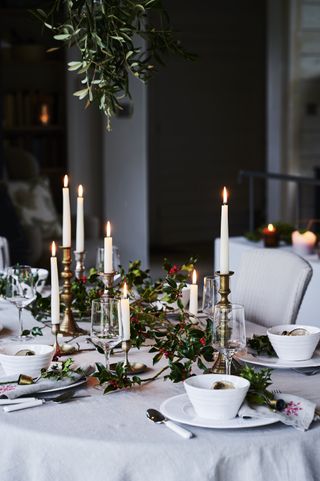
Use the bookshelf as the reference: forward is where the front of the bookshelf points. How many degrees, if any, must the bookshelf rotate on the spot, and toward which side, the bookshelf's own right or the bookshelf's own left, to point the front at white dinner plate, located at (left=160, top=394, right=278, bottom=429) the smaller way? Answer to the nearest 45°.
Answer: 0° — it already faces it

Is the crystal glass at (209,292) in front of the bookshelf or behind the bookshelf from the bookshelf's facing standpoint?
in front

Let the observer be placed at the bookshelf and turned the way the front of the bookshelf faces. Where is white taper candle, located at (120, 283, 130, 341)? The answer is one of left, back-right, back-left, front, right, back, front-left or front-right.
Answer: front

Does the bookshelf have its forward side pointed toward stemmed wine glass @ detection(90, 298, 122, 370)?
yes

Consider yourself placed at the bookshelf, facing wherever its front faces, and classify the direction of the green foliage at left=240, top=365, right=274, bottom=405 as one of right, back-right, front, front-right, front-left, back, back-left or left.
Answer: front

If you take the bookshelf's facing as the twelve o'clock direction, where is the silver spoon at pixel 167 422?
The silver spoon is roughly at 12 o'clock from the bookshelf.

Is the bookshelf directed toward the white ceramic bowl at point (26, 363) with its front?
yes

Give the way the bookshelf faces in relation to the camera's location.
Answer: facing the viewer

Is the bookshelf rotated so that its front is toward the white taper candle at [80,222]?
yes

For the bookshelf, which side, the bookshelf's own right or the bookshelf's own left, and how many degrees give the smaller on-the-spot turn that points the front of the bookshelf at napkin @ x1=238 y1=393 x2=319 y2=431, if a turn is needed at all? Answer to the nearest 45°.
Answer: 0° — it already faces it

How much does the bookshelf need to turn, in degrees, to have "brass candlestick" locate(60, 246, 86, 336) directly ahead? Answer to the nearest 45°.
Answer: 0° — it already faces it

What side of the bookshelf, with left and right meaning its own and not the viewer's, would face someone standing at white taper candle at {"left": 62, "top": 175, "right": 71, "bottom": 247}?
front

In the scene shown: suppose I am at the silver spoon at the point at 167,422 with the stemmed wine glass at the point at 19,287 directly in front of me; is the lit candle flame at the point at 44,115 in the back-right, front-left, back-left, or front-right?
front-right

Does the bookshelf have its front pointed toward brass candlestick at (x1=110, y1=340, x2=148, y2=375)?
yes

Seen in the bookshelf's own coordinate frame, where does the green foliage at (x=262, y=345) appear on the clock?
The green foliage is roughly at 12 o'clock from the bookshelf.
